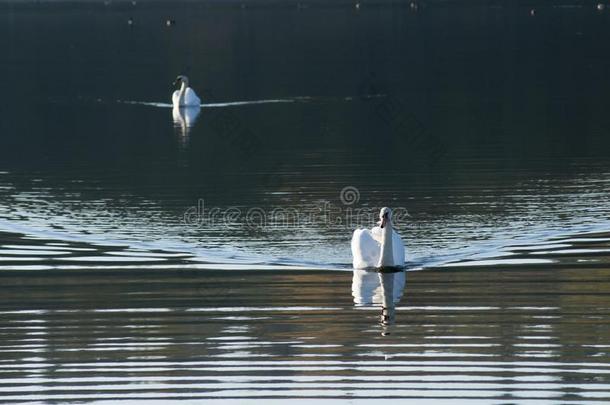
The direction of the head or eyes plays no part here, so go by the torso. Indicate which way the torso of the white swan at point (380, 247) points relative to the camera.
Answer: toward the camera
